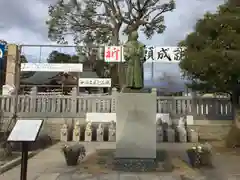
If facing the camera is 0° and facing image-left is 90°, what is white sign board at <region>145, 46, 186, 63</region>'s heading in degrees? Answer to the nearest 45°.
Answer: approximately 0°

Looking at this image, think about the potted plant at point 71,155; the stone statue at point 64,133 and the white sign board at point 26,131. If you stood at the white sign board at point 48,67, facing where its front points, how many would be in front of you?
3

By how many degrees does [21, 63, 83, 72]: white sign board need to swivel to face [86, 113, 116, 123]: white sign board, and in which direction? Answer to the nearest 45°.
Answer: approximately 45° to its left

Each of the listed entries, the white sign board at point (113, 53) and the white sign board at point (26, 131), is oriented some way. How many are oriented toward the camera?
2

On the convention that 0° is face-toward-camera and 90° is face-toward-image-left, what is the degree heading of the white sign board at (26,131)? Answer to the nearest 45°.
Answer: approximately 0°

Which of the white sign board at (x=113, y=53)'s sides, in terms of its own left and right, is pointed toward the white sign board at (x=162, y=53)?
left

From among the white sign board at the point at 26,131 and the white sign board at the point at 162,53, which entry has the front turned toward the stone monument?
the white sign board at the point at 162,53
